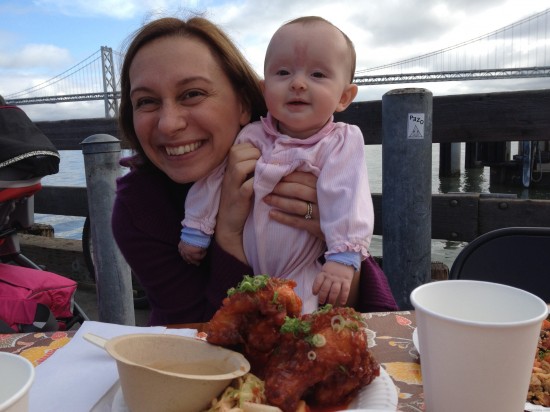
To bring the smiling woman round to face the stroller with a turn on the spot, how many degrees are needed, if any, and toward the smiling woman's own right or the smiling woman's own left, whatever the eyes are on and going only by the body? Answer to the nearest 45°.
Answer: approximately 135° to the smiling woman's own right

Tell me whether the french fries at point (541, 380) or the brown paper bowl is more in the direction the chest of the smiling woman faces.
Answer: the brown paper bowl

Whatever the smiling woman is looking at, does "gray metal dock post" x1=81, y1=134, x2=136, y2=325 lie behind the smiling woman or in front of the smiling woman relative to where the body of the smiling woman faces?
behind

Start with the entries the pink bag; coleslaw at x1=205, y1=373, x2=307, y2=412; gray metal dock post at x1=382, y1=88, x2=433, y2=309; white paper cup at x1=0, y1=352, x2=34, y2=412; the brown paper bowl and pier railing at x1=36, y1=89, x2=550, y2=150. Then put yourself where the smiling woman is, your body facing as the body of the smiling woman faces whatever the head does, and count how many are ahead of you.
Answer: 3

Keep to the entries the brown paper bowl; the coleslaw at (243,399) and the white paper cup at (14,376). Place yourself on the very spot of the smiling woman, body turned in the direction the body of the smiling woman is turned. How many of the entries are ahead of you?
3

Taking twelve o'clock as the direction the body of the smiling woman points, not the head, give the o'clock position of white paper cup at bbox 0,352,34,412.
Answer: The white paper cup is roughly at 12 o'clock from the smiling woman.

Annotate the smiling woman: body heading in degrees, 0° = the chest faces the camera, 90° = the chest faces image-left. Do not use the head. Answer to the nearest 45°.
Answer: approximately 0°

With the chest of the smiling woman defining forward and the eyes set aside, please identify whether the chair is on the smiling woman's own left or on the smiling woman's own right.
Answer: on the smiling woman's own left

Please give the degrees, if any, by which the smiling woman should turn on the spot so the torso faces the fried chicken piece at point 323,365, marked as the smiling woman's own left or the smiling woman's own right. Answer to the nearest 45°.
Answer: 0° — they already face it
